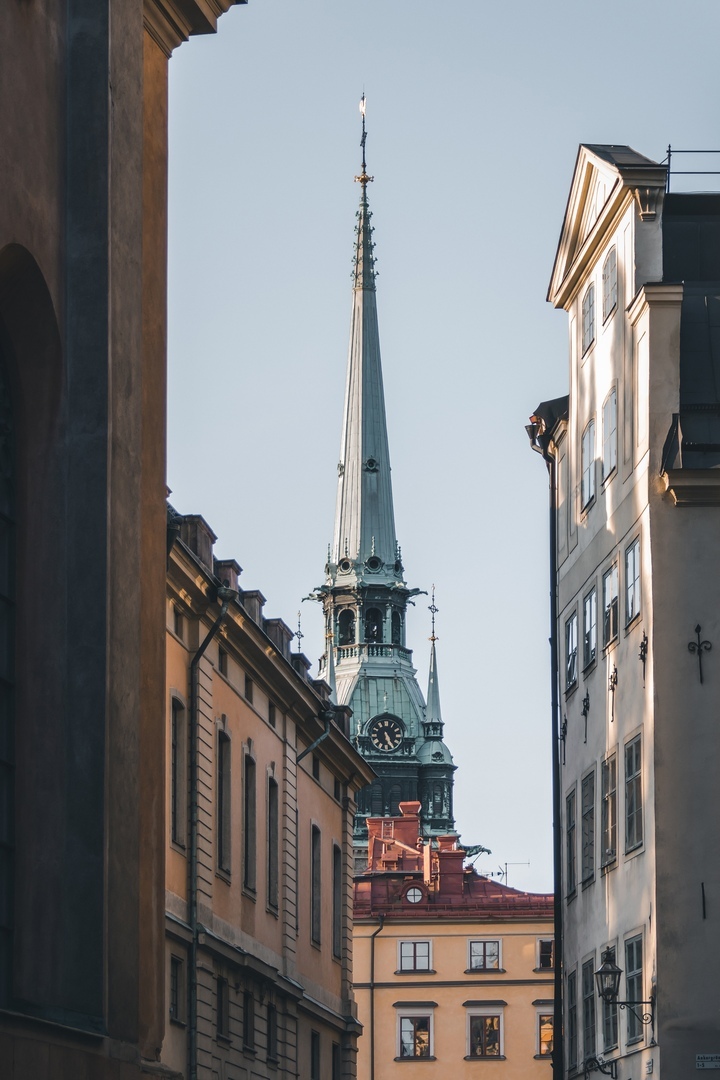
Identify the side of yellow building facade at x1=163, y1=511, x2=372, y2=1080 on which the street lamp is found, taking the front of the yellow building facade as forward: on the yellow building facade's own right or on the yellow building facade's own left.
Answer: on the yellow building facade's own right

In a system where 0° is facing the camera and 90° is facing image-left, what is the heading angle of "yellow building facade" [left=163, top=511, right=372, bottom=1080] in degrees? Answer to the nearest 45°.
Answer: approximately 270°
